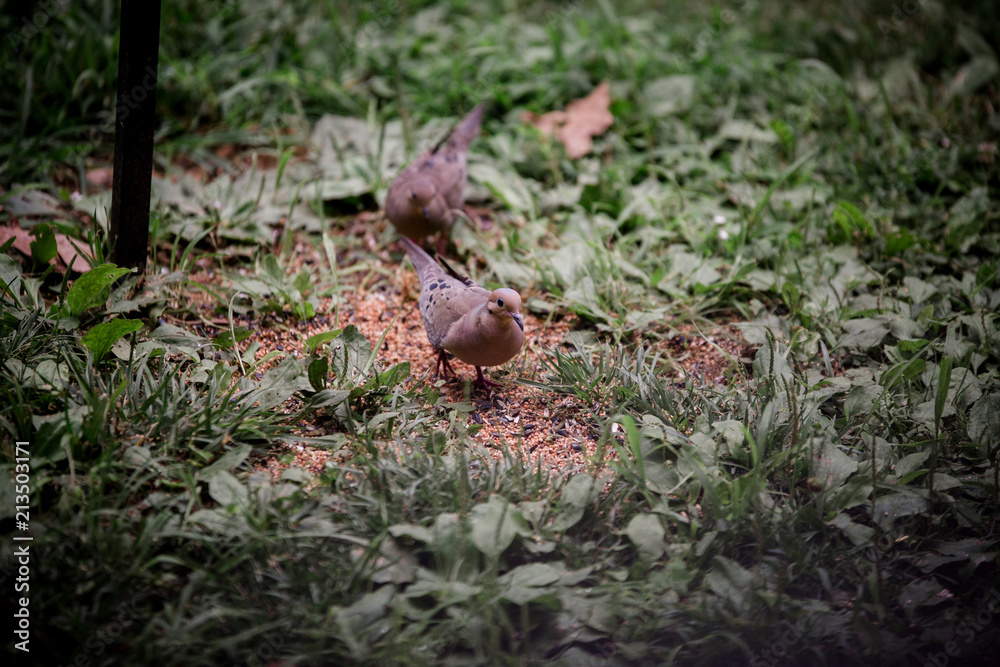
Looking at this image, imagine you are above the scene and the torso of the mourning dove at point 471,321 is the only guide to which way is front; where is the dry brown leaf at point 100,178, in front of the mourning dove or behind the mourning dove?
behind

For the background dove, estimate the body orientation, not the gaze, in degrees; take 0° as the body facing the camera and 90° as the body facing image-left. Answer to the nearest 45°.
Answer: approximately 45°

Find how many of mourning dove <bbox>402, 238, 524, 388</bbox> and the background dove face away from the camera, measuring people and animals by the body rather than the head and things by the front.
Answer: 0

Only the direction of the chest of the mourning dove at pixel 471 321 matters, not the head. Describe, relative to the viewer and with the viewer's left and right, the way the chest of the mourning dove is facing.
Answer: facing the viewer and to the right of the viewer

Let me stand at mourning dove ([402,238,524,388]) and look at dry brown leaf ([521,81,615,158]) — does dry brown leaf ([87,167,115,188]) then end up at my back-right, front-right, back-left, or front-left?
front-left

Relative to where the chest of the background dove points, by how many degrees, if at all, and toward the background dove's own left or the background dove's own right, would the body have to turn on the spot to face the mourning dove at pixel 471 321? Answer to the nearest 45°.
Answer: approximately 45° to the background dove's own left

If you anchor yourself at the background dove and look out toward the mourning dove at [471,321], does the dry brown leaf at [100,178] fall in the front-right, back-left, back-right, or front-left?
back-right

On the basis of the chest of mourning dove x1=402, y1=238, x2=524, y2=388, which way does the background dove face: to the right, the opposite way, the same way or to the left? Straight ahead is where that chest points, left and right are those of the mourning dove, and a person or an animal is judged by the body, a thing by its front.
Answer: to the right

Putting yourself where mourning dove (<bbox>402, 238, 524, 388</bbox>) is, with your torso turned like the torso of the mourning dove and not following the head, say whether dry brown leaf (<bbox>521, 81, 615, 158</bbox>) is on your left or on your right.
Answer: on your left

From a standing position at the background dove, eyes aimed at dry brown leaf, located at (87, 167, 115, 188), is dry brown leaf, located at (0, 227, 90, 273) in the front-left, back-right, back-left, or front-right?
front-left

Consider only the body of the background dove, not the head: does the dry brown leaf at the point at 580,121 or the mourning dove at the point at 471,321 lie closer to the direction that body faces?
the mourning dove

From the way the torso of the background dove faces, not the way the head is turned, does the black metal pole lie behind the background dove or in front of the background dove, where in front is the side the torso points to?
in front

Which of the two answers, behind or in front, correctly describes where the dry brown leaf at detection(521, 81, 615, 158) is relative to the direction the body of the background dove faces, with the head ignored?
behind

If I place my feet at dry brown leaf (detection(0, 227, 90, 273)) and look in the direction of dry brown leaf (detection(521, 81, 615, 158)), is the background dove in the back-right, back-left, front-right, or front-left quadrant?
front-right
